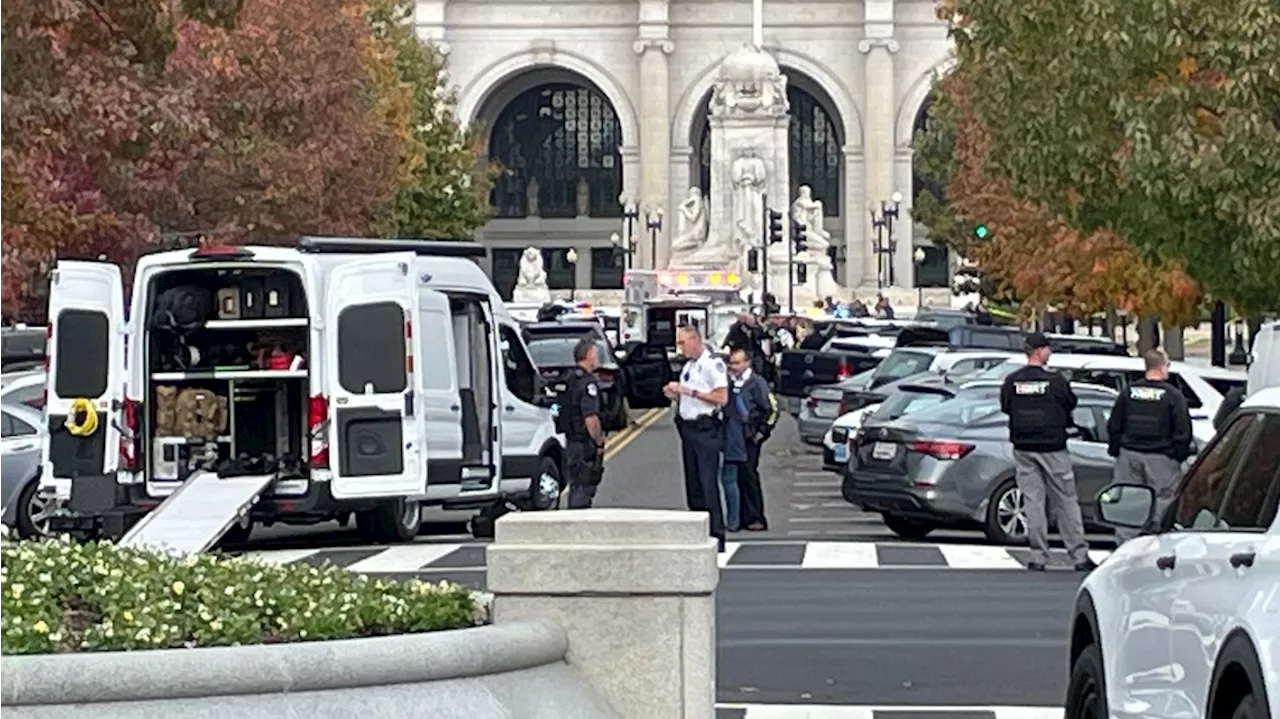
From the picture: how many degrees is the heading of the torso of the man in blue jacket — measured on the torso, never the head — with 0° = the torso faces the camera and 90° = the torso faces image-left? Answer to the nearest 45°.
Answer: approximately 45°

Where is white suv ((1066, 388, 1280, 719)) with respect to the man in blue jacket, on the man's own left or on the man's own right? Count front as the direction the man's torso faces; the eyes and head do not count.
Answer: on the man's own left

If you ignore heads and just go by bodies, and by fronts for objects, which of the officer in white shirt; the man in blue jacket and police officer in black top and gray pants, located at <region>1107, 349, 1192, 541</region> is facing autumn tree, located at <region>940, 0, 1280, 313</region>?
the police officer in black top and gray pants

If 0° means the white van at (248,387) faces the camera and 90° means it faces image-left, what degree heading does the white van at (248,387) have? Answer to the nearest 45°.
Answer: approximately 225°

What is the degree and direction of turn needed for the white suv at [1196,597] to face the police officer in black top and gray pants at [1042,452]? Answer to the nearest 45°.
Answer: approximately 45° to its right

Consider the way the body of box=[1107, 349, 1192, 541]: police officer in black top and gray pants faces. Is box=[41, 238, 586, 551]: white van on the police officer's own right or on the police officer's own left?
on the police officer's own left

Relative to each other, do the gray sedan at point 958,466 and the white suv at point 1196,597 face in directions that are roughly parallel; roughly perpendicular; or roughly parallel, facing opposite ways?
roughly perpendicular

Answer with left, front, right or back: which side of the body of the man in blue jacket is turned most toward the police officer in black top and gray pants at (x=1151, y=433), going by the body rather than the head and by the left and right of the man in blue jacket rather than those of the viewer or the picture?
left

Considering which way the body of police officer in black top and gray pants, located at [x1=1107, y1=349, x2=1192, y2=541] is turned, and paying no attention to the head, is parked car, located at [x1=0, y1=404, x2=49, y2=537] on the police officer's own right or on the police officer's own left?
on the police officer's own left

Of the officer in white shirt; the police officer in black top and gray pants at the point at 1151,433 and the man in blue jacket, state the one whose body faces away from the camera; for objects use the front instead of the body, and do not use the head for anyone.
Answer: the police officer in black top and gray pants

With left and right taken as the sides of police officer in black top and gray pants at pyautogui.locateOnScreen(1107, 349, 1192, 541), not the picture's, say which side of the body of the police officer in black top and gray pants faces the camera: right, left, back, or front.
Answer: back

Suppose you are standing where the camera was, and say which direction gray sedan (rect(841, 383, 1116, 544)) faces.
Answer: facing away from the viewer and to the right of the viewer

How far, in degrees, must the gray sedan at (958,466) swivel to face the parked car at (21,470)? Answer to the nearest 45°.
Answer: approximately 135° to its left

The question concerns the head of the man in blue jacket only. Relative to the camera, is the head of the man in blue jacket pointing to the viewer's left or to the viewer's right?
to the viewer's left

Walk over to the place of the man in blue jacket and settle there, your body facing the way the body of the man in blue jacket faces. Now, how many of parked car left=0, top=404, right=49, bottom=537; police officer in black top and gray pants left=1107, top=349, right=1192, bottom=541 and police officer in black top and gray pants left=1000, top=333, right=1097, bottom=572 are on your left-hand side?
2

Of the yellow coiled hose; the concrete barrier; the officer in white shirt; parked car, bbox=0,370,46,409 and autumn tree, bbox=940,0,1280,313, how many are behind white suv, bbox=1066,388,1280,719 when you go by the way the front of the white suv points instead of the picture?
0
